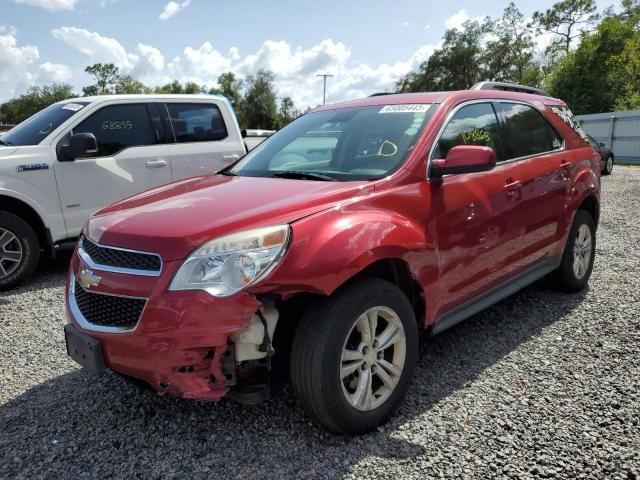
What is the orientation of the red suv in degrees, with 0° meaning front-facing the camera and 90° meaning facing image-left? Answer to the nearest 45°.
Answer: approximately 45°

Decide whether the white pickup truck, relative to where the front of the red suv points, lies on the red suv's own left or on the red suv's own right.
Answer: on the red suv's own right
